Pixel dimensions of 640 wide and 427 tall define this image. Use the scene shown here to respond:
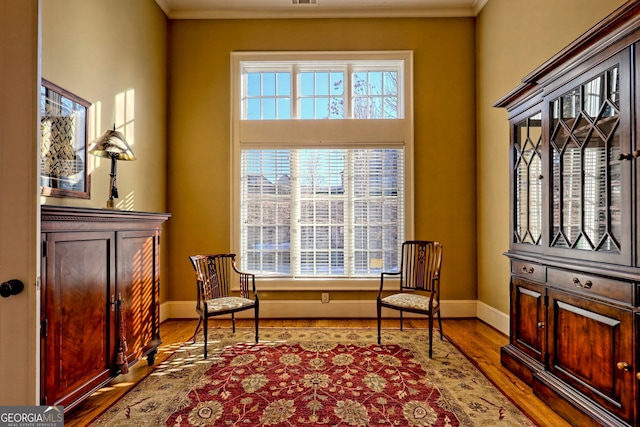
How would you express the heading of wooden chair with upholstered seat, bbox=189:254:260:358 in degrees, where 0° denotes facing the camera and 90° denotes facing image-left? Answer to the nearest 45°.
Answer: approximately 315°

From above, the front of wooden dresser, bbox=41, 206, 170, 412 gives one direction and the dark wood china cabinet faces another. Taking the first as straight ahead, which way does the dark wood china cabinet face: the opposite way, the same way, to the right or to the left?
the opposite way

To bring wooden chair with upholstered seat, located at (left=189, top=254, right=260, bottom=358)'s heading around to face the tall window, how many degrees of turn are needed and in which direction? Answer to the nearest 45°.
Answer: approximately 90° to its left

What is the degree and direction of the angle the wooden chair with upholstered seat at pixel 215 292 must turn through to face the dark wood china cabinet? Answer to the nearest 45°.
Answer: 0° — it already faces it

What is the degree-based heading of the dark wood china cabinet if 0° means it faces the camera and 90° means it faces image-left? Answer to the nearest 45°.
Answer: approximately 45°
